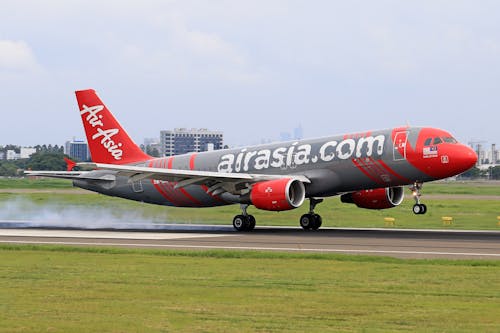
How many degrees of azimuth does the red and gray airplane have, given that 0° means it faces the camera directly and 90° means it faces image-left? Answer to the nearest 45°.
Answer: approximately 315°
